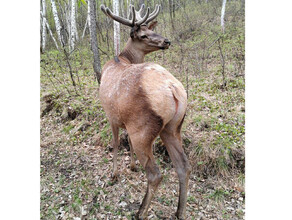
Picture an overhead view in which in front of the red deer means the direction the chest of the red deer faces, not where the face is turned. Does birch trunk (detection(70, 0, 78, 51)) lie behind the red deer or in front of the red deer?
in front

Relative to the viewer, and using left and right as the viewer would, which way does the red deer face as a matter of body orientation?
facing away from the viewer and to the left of the viewer
